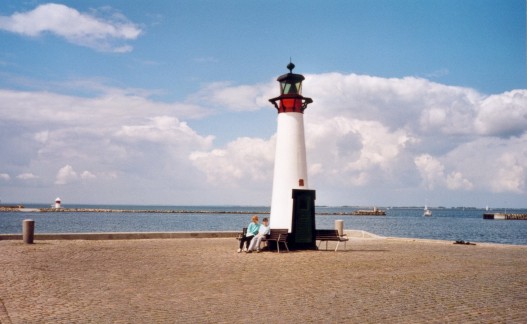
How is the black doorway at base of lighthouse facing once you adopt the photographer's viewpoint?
facing the viewer

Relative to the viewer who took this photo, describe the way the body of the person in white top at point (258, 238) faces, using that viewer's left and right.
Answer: facing the viewer and to the left of the viewer
